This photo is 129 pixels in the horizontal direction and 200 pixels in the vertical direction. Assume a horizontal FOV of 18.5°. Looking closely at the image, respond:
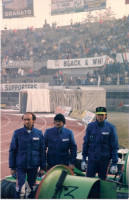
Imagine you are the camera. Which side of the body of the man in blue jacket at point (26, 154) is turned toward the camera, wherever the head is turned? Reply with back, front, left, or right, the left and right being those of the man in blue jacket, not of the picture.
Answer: front

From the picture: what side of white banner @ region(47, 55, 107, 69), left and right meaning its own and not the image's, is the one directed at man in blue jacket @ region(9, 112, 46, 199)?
front

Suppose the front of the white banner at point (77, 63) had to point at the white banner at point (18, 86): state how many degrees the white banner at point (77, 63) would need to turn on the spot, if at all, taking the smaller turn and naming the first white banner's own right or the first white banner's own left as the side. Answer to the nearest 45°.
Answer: approximately 90° to the first white banner's own right

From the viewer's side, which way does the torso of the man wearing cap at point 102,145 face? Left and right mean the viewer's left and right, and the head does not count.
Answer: facing the viewer

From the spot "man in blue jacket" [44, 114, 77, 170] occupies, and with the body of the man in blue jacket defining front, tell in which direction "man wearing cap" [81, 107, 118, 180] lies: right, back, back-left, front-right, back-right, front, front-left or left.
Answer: left

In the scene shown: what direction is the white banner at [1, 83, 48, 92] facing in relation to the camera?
toward the camera

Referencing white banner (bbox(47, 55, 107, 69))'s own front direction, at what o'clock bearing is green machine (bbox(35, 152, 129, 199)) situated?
The green machine is roughly at 12 o'clock from the white banner.

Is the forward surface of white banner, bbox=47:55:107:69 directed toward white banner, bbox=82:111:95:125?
yes

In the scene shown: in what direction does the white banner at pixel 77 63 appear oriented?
toward the camera

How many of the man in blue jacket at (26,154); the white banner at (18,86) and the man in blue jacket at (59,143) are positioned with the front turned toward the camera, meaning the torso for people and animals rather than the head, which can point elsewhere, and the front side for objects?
3

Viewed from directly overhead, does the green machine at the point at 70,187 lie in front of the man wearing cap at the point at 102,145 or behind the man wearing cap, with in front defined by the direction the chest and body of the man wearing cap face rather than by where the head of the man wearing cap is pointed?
in front

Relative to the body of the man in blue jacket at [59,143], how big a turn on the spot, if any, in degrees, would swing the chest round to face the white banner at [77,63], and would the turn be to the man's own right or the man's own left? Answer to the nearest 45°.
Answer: approximately 180°

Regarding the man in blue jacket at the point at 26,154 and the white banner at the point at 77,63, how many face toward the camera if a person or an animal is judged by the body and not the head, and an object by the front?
2

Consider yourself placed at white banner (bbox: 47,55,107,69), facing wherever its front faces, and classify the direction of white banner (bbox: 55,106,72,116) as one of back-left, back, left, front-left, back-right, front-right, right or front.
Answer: front

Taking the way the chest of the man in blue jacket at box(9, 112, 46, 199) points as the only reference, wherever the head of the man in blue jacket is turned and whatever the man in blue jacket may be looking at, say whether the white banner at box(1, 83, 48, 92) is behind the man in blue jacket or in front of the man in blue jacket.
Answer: behind

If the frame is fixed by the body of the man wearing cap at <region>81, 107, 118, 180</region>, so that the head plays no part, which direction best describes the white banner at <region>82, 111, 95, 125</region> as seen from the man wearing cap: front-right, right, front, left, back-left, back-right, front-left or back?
back
